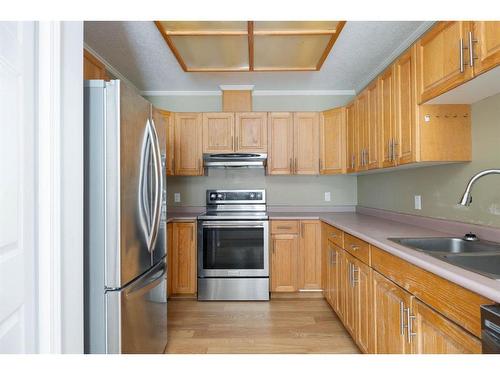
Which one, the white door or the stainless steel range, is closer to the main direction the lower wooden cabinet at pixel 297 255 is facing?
the white door

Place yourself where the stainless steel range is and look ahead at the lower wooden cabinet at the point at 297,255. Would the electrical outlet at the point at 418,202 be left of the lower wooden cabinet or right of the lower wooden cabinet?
right

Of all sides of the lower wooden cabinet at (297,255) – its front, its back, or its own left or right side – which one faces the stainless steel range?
right

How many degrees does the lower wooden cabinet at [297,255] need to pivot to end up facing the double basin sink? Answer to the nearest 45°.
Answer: approximately 45° to its left

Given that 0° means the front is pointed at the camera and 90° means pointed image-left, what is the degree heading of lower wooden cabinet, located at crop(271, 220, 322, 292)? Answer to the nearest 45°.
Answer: approximately 0°

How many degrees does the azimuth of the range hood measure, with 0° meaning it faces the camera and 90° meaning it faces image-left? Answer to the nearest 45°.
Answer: approximately 0°

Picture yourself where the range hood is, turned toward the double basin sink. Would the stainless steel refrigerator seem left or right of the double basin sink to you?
right

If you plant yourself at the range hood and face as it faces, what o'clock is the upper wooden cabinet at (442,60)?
The upper wooden cabinet is roughly at 11 o'clock from the range hood.
